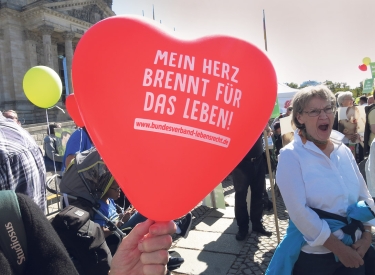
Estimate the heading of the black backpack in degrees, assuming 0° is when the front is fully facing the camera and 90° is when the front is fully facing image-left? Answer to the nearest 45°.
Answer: approximately 315°

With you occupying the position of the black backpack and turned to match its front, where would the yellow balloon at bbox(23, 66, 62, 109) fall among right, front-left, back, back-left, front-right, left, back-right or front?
back-left

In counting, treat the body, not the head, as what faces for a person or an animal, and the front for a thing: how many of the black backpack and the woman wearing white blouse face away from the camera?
0

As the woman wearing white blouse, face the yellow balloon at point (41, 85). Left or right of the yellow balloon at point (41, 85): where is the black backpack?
left

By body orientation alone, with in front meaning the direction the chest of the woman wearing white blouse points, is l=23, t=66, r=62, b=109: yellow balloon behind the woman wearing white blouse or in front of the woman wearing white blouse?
behind

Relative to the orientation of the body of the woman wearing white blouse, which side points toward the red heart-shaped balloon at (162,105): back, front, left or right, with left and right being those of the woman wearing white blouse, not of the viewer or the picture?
right

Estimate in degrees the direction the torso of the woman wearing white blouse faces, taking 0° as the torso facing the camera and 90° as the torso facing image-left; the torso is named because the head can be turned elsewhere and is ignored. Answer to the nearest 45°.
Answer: approximately 315°

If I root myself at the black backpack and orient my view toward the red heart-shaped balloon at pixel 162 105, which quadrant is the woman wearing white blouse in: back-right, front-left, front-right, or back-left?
front-left
